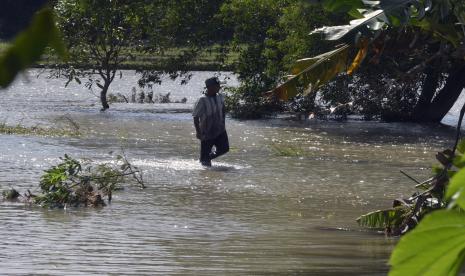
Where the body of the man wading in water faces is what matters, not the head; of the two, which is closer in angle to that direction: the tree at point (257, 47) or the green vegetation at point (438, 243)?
the green vegetation

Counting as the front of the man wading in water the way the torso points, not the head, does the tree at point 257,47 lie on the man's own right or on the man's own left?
on the man's own left

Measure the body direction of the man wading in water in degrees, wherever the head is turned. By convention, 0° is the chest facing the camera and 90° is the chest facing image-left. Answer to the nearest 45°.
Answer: approximately 315°

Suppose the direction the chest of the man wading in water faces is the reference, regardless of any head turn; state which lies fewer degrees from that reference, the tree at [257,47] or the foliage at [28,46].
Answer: the foliage

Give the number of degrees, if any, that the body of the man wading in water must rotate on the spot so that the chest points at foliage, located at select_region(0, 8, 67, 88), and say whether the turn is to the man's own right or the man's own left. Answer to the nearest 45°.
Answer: approximately 45° to the man's own right
